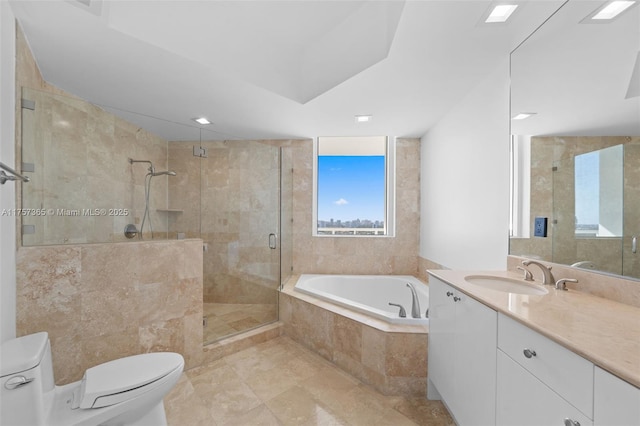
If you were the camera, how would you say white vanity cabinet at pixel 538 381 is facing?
facing the viewer and to the left of the viewer

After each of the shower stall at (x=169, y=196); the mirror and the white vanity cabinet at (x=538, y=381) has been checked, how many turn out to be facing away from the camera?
0

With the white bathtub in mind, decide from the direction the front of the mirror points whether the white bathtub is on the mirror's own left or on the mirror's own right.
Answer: on the mirror's own right

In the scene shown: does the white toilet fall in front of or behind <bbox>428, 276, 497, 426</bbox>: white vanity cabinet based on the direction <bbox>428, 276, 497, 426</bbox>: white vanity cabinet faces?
in front

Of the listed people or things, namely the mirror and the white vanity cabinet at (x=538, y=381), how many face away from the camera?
0

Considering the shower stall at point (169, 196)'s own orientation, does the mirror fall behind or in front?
in front

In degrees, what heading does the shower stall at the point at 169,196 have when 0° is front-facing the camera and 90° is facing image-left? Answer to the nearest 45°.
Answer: approximately 315°

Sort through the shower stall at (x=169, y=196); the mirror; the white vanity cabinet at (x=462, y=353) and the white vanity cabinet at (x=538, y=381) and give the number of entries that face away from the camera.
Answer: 0
